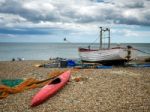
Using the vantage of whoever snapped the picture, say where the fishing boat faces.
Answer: facing away from the viewer and to the left of the viewer

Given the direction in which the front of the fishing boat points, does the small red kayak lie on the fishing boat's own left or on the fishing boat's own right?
on the fishing boat's own left

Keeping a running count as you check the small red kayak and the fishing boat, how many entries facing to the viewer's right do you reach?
0
